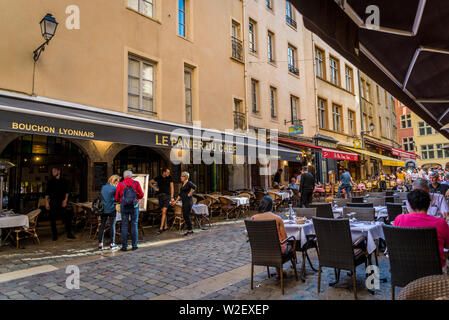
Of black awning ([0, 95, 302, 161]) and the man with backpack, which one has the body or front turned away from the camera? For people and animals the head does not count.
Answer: the man with backpack

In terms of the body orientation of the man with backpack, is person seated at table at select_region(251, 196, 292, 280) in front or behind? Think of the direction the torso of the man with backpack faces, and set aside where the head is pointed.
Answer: behind

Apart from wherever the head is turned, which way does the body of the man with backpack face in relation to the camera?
away from the camera

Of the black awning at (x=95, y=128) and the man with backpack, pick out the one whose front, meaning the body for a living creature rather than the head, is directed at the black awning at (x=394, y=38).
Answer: the black awning at (x=95, y=128)

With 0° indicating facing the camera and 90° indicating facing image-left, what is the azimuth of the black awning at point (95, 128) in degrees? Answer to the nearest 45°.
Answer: approximately 315°

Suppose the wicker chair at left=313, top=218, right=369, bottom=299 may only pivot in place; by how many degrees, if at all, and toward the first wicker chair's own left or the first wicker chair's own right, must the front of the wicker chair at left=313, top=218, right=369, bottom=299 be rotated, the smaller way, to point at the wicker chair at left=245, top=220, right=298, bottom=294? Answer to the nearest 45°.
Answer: approximately 135° to the first wicker chair's own left

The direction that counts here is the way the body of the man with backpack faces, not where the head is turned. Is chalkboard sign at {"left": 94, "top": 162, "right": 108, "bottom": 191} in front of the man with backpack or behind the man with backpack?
in front

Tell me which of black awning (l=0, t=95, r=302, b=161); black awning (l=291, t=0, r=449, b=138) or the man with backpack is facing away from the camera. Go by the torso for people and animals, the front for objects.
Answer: the man with backpack

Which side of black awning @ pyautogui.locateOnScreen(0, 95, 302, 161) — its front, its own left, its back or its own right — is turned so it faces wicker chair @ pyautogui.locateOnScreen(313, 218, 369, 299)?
front

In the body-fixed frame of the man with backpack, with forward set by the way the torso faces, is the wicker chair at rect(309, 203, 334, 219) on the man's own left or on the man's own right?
on the man's own right

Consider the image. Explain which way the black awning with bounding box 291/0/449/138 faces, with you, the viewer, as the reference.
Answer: facing to the left of the viewer

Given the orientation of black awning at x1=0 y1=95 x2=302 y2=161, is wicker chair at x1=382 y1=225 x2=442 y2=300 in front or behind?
in front

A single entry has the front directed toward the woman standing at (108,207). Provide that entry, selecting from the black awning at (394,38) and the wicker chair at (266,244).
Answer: the black awning
